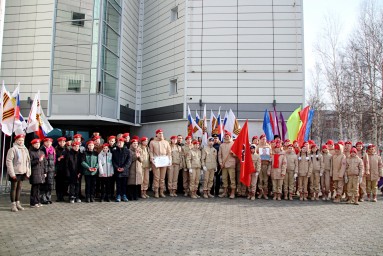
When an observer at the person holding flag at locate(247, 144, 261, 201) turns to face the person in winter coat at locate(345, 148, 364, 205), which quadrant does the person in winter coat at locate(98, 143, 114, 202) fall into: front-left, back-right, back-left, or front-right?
back-right

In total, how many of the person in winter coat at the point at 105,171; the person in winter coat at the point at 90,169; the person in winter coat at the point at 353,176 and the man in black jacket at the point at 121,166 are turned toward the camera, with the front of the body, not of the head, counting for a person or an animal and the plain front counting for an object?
4

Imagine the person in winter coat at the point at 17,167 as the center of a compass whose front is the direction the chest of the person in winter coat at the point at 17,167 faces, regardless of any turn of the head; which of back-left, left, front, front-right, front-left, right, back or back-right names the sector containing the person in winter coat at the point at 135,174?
front-left

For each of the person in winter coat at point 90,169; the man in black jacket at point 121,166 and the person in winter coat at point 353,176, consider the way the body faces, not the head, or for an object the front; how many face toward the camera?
3

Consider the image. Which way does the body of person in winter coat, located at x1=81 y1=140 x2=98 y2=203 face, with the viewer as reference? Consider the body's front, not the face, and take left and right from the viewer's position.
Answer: facing the viewer

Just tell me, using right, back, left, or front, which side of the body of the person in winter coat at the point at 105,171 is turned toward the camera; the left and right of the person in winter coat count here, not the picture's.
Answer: front

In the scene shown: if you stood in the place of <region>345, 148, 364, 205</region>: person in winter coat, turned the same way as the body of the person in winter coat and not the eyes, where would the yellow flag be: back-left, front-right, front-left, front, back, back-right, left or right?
back-right

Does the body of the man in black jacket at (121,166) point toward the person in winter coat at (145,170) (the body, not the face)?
no

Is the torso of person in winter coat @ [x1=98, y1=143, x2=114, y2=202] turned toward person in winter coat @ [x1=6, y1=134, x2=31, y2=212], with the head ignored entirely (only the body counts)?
no

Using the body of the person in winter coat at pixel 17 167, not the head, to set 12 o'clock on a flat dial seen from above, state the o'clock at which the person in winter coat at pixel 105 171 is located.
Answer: the person in winter coat at pixel 105 171 is roughly at 10 o'clock from the person in winter coat at pixel 17 167.

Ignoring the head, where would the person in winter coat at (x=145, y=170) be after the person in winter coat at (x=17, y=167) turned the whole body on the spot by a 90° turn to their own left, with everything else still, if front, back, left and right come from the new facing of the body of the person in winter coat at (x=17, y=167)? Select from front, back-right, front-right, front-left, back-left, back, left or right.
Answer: front-right

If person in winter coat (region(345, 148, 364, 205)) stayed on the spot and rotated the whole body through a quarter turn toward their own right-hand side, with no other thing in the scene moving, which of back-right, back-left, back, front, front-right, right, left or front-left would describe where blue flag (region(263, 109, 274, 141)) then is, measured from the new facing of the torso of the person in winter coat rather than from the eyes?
front-right

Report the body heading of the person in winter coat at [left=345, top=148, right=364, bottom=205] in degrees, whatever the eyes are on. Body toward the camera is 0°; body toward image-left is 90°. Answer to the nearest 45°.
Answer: approximately 0°

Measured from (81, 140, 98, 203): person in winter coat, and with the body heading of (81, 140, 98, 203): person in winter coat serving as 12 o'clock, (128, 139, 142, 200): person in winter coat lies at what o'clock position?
(128, 139, 142, 200): person in winter coat is roughly at 9 o'clock from (81, 140, 98, 203): person in winter coat.

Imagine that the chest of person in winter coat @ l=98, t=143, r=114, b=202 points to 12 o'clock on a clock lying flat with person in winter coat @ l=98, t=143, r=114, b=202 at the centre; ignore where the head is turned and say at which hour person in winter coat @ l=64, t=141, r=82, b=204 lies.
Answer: person in winter coat @ l=64, t=141, r=82, b=204 is roughly at 3 o'clock from person in winter coat @ l=98, t=143, r=114, b=202.

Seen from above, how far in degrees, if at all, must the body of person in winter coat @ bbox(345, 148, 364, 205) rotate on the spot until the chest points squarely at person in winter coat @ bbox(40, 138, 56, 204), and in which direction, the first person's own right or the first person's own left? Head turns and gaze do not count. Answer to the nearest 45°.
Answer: approximately 45° to the first person's own right

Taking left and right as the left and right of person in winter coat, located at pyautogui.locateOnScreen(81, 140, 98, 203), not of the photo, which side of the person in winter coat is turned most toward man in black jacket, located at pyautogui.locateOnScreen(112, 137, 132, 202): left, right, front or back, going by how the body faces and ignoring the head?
left

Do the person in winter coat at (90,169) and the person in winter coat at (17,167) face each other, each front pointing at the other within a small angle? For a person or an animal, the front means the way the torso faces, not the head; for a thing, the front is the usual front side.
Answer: no
